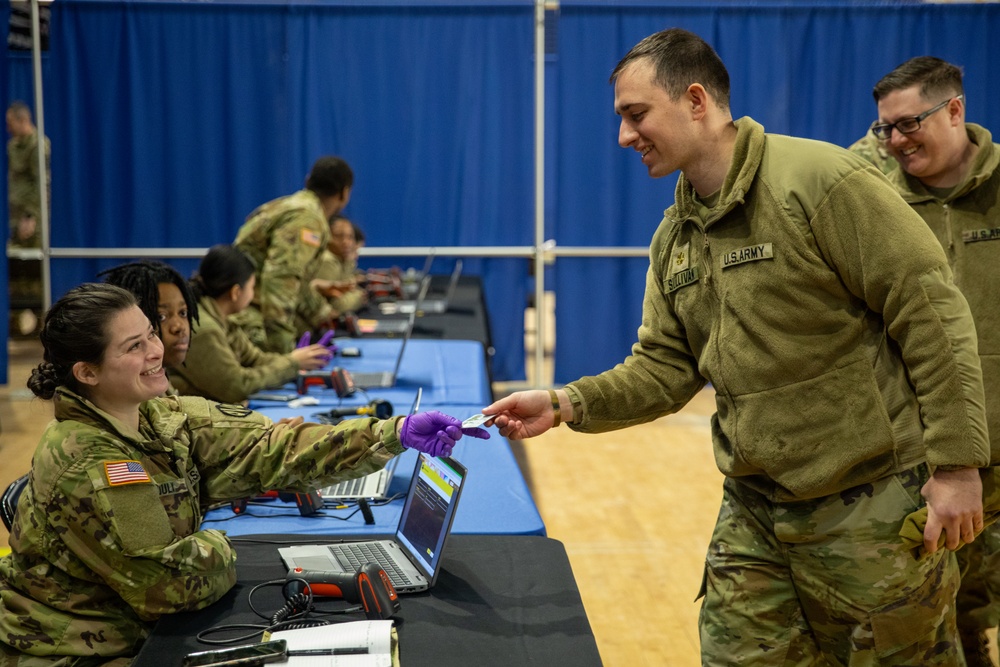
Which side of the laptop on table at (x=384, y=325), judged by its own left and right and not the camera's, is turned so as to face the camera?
left

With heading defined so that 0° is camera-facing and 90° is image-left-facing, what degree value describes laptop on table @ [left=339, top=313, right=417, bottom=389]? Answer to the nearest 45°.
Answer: approximately 90°

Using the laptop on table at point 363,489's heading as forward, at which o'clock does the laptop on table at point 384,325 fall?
the laptop on table at point 384,325 is roughly at 3 o'clock from the laptop on table at point 363,489.

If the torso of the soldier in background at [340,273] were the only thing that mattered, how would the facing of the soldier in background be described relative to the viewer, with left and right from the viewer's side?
facing the viewer and to the right of the viewer

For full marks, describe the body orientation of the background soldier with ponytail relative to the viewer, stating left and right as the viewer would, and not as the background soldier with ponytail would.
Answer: facing to the right of the viewer

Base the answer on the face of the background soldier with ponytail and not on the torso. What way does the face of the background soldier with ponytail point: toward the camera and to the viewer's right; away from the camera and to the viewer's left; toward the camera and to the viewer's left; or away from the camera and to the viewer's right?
away from the camera and to the viewer's right

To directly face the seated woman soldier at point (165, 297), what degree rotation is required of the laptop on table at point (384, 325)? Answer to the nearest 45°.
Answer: approximately 90° to its left

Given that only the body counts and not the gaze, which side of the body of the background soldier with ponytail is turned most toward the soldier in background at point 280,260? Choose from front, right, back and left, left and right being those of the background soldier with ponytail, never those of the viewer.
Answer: left

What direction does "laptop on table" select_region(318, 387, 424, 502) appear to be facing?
to the viewer's left

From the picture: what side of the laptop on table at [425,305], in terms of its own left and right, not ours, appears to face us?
left

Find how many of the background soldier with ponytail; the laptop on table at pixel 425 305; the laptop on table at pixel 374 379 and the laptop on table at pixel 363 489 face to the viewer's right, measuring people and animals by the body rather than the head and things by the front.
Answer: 1

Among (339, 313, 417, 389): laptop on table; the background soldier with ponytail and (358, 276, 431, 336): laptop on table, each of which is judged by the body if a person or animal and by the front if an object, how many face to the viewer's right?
1

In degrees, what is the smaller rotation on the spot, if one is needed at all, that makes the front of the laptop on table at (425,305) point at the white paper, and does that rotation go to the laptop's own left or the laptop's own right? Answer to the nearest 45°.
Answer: approximately 90° to the laptop's own left

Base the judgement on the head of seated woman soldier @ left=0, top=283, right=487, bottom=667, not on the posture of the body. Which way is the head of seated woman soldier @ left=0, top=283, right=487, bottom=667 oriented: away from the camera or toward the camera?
toward the camera

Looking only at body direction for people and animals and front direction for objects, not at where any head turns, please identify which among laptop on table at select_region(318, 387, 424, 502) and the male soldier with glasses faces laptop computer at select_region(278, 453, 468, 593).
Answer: the male soldier with glasses

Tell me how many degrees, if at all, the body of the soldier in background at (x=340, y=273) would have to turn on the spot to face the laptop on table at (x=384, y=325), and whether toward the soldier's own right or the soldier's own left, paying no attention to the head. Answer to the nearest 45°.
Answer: approximately 45° to the soldier's own right

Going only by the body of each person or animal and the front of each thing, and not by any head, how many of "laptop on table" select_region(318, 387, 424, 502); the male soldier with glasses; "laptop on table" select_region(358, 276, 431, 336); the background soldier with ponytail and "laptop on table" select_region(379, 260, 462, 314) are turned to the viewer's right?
1

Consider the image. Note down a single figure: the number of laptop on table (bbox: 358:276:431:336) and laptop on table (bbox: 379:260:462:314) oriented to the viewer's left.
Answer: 2
